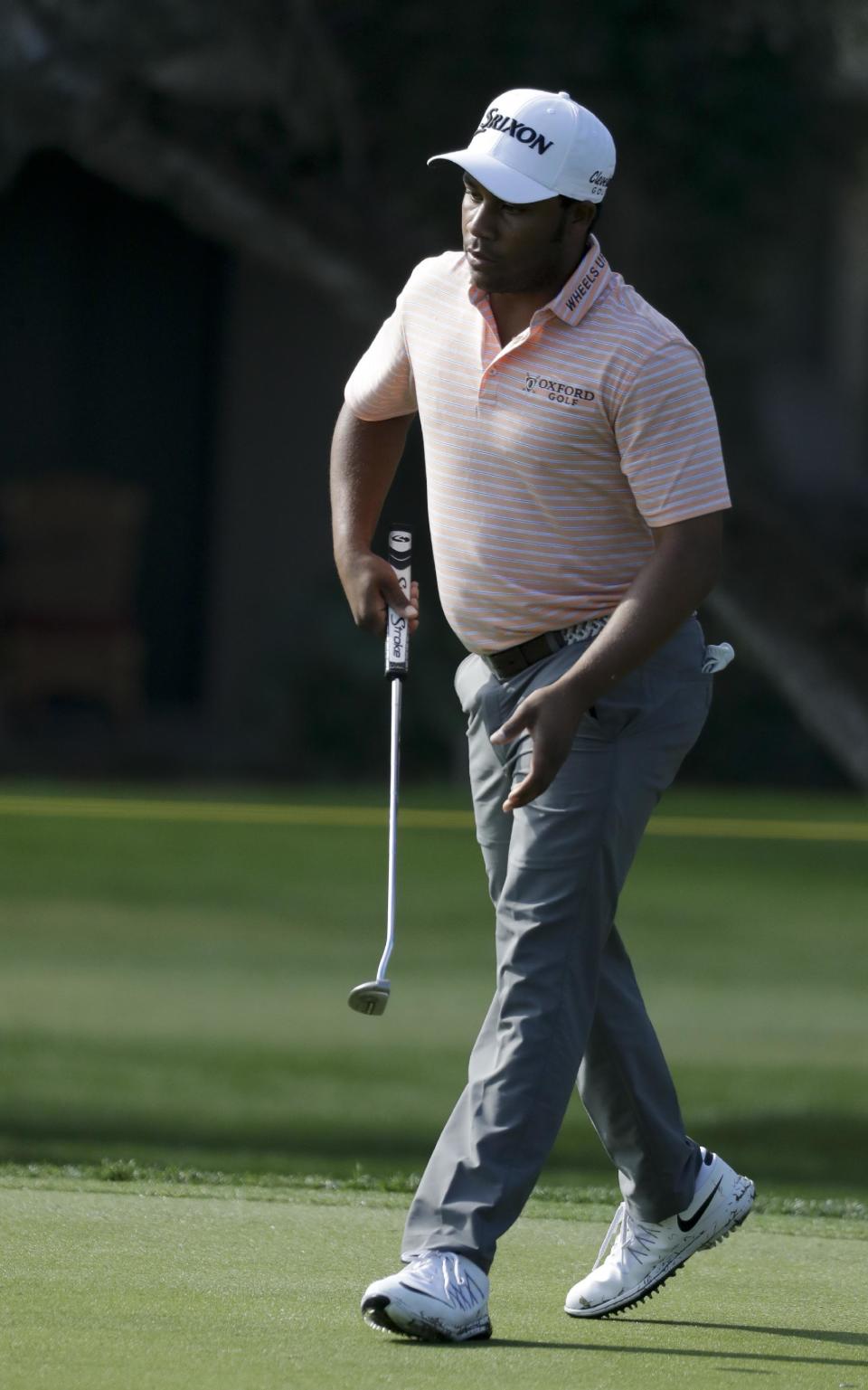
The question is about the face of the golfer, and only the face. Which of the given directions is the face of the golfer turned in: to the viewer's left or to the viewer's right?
to the viewer's left

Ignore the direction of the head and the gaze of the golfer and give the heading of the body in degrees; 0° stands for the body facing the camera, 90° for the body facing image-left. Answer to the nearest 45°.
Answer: approximately 45°
